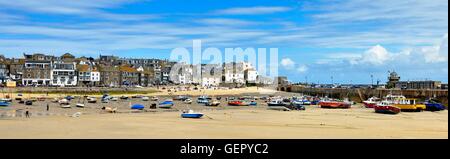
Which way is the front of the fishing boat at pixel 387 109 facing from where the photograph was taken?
facing to the left of the viewer
